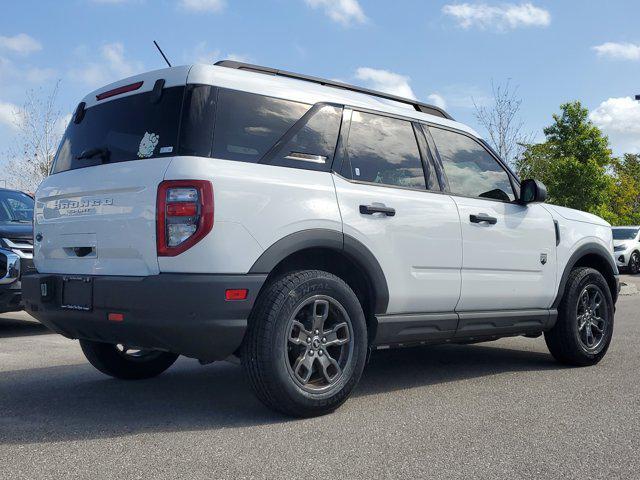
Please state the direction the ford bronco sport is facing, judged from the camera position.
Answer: facing away from the viewer and to the right of the viewer

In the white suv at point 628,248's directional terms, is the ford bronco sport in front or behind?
in front

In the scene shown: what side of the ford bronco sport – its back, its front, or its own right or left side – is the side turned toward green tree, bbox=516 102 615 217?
front

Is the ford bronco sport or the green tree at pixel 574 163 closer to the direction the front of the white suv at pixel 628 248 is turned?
the ford bronco sport

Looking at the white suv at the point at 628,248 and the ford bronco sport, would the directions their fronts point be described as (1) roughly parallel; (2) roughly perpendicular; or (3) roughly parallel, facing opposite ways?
roughly parallel, facing opposite ways

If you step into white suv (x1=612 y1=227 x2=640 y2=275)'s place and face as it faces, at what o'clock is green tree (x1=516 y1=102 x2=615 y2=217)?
The green tree is roughly at 4 o'clock from the white suv.
